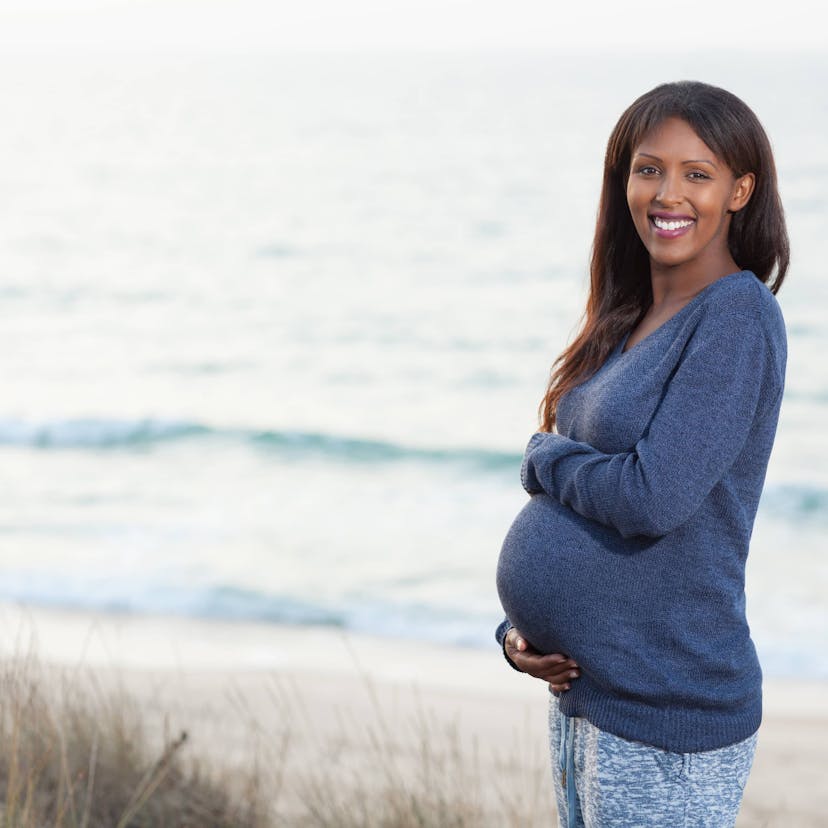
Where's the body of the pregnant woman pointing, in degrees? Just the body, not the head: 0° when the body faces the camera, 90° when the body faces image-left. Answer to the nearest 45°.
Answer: approximately 45°
